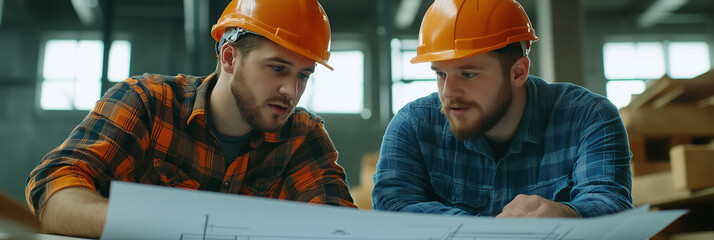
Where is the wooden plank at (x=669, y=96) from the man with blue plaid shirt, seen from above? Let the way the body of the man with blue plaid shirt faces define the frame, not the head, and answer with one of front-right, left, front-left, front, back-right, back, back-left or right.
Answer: back-left

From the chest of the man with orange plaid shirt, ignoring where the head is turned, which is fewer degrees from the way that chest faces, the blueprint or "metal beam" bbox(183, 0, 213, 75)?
the blueprint

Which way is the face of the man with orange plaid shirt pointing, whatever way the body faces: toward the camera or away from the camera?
toward the camera

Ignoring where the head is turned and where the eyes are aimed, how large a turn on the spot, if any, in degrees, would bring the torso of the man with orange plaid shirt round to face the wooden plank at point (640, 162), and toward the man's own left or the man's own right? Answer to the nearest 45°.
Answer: approximately 45° to the man's own left

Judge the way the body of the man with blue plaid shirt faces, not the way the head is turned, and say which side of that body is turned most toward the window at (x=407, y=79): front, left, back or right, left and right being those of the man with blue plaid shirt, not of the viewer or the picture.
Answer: back

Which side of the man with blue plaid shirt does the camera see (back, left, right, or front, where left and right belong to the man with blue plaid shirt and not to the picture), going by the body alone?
front

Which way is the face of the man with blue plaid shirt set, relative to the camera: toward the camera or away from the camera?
toward the camera

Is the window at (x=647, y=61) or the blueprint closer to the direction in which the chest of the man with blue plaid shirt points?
the blueprint

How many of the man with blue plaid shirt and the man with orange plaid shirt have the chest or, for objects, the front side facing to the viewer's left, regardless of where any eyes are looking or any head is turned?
0

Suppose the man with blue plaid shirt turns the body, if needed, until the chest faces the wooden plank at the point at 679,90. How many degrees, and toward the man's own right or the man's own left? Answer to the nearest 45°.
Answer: approximately 135° to the man's own left

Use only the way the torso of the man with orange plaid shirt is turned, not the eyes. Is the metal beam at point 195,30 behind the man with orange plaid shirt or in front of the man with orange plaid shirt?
behind

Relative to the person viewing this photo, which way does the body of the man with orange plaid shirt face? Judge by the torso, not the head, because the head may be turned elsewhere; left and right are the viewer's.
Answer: facing the viewer and to the right of the viewer

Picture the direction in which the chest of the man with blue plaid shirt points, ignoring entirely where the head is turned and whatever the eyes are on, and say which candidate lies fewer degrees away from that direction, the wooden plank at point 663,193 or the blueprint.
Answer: the blueprint

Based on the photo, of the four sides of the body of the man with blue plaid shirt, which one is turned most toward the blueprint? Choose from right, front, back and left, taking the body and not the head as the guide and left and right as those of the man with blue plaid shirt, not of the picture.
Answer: front
